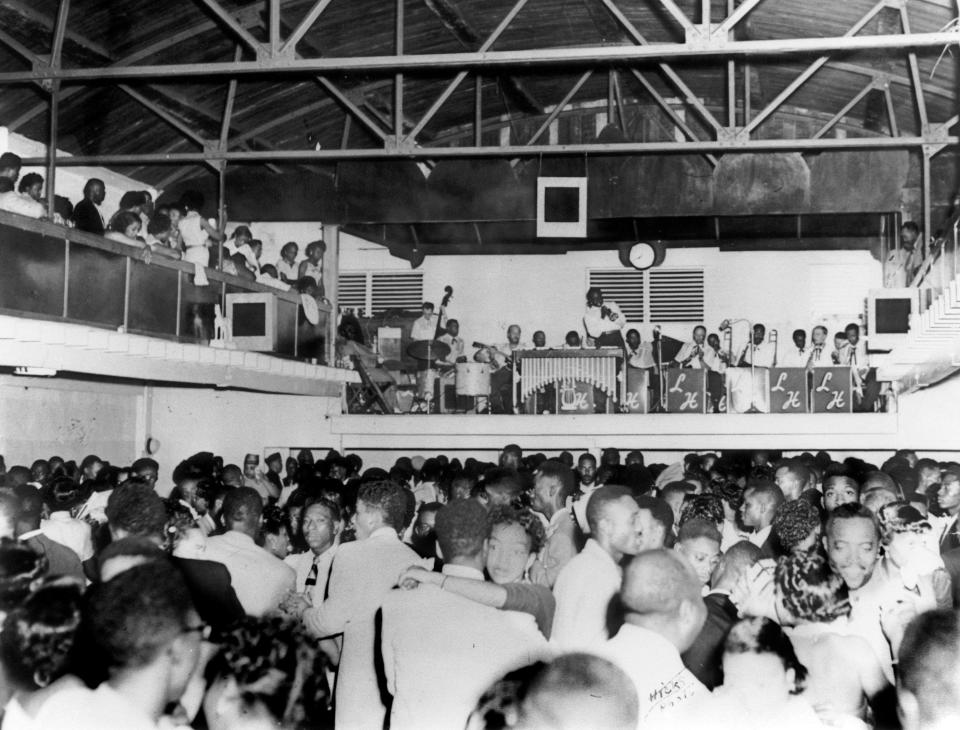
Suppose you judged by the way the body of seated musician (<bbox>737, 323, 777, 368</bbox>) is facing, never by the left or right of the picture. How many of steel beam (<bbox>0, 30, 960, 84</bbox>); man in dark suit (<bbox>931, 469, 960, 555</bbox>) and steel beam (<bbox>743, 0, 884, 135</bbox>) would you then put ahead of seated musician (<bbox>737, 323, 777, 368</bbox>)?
3

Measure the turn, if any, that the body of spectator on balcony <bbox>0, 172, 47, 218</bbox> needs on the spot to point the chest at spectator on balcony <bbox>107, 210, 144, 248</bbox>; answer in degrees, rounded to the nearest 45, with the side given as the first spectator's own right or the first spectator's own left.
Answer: approximately 45° to the first spectator's own left

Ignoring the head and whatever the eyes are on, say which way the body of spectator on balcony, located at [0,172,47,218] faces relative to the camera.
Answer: to the viewer's right

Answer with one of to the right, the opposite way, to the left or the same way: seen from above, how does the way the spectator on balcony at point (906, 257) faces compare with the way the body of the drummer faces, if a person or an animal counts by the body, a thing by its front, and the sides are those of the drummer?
to the right

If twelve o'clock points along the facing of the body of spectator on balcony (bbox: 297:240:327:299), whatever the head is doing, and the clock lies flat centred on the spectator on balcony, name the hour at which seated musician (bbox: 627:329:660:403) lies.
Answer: The seated musician is roughly at 11 o'clock from the spectator on balcony.

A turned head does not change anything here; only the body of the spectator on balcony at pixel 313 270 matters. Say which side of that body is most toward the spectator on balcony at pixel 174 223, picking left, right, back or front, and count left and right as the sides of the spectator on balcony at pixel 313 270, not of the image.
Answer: right

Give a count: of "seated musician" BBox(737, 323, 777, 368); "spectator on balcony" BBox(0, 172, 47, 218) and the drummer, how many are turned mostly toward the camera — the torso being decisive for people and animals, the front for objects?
2
